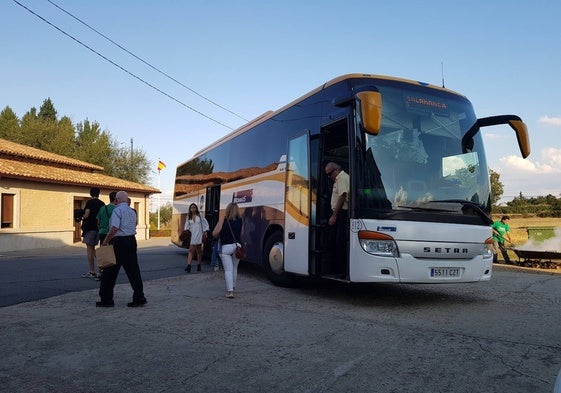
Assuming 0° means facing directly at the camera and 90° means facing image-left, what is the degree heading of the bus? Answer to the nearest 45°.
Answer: approximately 315°

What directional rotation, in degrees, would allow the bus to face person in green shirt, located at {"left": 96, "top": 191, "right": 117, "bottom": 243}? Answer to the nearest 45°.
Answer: approximately 135° to its right

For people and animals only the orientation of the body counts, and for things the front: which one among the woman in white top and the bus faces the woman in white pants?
the woman in white top

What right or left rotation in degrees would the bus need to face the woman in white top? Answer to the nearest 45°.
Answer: approximately 180°

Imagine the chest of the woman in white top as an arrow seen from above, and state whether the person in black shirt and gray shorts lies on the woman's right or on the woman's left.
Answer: on the woman's right

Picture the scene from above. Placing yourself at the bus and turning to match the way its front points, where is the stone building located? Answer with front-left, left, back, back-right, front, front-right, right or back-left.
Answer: back

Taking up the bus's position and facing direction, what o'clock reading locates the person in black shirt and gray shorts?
The person in black shirt and gray shorts is roughly at 5 o'clock from the bus.
